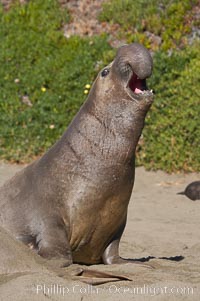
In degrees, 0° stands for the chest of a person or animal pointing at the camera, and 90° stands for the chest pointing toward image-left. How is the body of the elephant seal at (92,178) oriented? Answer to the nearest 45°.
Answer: approximately 315°

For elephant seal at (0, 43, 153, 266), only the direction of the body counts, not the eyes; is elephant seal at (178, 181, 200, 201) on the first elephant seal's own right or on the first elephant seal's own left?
on the first elephant seal's own left
